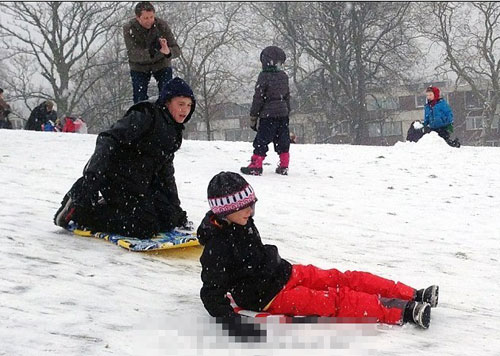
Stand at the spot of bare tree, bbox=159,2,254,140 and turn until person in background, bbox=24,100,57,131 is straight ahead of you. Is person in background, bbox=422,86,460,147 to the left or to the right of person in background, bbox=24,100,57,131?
left

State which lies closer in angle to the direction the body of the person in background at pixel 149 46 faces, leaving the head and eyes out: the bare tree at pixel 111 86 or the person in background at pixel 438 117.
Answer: the person in background

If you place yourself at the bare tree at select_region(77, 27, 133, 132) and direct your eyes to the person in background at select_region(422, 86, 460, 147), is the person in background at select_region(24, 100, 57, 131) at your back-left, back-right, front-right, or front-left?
front-right

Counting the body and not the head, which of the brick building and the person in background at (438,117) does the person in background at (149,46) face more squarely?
the person in background

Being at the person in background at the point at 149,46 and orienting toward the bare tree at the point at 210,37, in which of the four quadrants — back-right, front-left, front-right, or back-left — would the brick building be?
front-right

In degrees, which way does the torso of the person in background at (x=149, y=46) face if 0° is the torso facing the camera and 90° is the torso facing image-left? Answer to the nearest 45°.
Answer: approximately 315°

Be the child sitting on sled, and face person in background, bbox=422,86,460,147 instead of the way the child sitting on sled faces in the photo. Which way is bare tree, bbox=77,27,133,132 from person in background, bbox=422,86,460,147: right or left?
left

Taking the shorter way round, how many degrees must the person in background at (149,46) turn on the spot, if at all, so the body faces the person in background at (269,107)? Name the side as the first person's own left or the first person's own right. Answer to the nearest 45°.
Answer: approximately 45° to the first person's own left

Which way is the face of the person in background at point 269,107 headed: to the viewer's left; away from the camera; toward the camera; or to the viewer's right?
away from the camera

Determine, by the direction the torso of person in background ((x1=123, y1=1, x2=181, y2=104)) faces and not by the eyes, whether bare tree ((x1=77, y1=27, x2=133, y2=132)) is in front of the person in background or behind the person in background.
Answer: behind

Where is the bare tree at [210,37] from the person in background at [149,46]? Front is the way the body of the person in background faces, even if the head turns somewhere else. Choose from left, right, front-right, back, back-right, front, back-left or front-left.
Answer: back-left

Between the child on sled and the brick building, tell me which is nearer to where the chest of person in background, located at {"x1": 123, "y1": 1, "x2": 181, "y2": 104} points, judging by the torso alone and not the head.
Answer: the child on sled

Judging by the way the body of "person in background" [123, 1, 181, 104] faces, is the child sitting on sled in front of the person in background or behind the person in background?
in front
